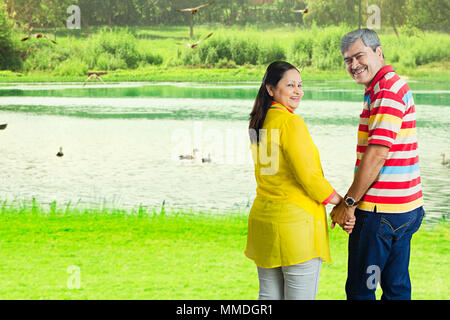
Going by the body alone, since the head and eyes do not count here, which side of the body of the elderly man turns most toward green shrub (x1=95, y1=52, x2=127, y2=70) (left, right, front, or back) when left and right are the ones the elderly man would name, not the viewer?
front

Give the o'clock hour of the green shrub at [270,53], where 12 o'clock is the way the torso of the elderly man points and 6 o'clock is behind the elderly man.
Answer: The green shrub is roughly at 1 o'clock from the elderly man.

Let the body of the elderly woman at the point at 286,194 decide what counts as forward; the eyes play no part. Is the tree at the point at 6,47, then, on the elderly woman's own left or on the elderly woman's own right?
on the elderly woman's own left

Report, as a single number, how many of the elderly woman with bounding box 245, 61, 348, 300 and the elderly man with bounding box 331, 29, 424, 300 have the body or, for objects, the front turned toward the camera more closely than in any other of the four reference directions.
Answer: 0

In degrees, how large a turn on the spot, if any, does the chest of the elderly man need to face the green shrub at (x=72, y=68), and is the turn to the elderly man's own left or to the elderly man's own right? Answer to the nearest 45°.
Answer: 0° — they already face it

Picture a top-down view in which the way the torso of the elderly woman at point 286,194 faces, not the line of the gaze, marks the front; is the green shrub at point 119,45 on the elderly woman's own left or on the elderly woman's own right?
on the elderly woman's own left

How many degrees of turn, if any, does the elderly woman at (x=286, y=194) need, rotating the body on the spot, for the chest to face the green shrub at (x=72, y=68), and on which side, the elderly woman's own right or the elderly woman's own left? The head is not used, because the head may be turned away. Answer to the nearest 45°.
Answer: approximately 45° to the elderly woman's own left

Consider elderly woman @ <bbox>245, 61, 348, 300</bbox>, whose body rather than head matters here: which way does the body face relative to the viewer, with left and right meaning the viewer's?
facing away from the viewer and to the right of the viewer

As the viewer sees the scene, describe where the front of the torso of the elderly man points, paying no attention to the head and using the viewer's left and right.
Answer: facing away from the viewer and to the left of the viewer

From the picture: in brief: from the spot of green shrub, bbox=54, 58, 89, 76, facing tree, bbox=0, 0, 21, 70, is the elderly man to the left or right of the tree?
left
